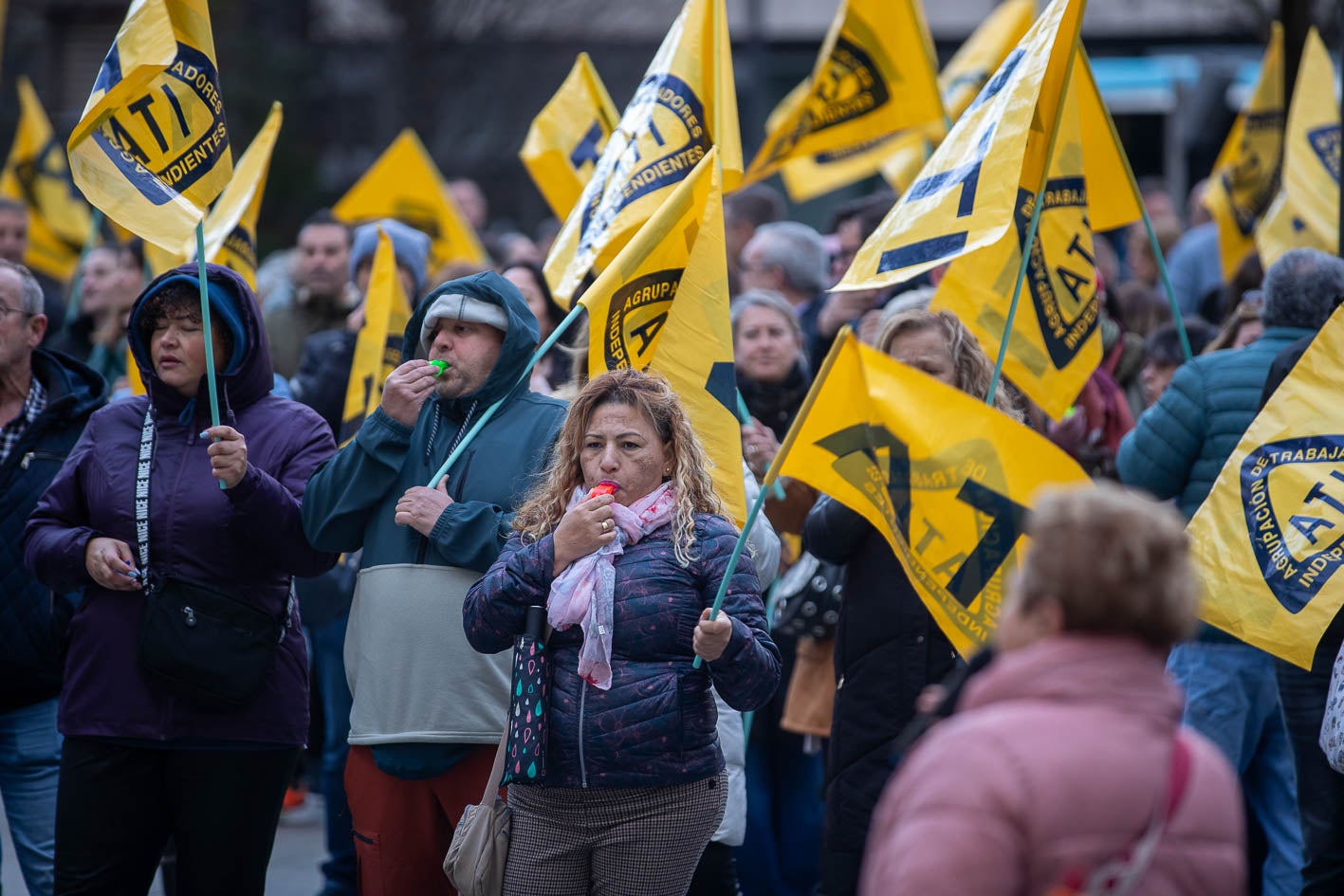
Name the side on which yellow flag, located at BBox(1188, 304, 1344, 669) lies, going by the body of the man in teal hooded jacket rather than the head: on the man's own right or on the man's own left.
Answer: on the man's own left

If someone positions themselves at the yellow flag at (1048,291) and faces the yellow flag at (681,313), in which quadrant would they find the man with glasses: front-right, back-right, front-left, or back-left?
front-right

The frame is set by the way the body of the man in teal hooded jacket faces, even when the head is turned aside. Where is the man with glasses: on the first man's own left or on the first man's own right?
on the first man's own right

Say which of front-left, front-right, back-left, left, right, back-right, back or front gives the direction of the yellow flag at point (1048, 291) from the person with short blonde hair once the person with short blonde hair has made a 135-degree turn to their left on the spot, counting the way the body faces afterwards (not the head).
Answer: back

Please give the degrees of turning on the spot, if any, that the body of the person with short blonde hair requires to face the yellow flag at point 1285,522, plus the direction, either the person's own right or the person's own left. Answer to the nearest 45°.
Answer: approximately 45° to the person's own right

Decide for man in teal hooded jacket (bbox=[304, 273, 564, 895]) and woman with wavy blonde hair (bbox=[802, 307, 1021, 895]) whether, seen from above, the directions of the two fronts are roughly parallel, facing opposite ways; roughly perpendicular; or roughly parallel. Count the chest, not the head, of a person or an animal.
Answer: roughly parallel

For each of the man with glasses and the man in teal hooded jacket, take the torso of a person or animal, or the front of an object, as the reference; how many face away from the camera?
0

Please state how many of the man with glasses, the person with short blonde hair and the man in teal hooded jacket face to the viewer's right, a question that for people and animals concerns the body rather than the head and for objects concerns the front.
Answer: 0

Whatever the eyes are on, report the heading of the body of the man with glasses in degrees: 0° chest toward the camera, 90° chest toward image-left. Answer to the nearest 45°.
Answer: approximately 45°
